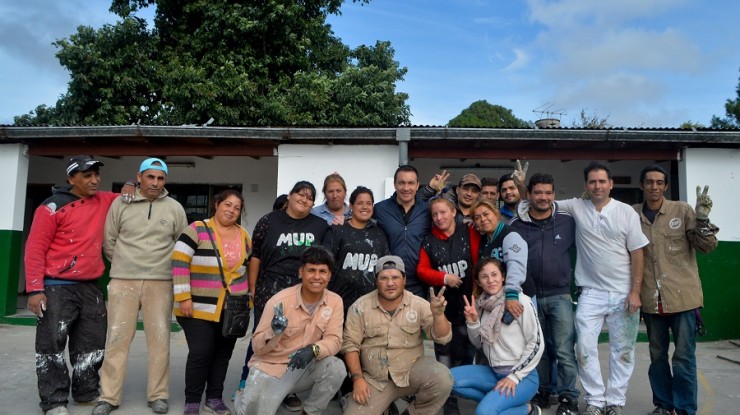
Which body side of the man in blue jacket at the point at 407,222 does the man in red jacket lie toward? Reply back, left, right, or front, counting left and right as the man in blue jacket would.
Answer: right

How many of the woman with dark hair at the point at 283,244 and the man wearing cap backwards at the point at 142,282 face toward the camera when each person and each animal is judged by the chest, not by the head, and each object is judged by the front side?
2

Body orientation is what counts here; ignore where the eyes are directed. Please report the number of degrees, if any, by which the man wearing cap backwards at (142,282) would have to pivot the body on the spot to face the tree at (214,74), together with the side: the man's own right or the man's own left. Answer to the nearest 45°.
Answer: approximately 180°

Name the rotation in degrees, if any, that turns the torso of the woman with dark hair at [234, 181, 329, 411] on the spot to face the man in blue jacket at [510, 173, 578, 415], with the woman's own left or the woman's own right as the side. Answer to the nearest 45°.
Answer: approximately 90° to the woman's own left

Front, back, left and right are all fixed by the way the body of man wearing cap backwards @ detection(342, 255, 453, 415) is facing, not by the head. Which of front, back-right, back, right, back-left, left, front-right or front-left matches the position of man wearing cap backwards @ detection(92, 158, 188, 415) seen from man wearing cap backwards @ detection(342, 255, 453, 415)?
right

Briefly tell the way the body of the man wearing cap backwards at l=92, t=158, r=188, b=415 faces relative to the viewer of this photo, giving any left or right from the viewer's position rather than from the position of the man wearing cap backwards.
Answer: facing the viewer

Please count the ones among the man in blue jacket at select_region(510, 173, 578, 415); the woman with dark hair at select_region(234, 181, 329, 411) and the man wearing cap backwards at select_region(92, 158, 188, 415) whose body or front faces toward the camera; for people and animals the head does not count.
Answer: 3

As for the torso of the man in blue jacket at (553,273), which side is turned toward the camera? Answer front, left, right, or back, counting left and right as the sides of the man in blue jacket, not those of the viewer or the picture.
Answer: front

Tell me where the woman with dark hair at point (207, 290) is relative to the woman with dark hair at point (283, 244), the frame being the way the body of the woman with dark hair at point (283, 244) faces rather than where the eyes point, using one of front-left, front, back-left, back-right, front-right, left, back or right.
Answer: right

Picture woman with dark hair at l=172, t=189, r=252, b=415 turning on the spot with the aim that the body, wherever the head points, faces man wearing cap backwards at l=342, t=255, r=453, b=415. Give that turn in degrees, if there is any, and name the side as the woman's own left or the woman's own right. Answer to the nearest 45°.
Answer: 0° — they already face them

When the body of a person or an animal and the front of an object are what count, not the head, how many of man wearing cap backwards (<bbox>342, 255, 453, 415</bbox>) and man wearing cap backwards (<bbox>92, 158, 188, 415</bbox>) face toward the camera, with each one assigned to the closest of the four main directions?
2

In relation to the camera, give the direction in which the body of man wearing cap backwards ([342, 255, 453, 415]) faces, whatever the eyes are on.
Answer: toward the camera
